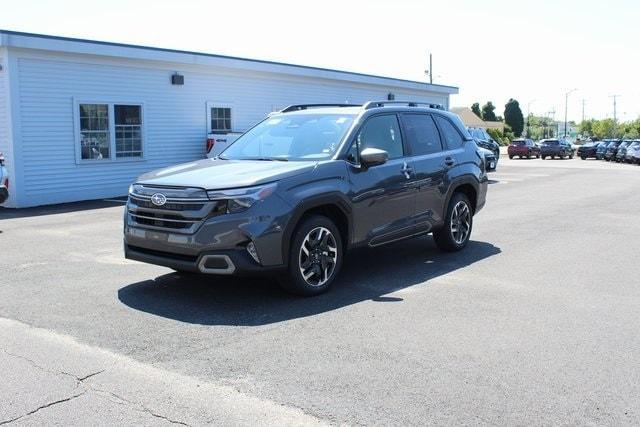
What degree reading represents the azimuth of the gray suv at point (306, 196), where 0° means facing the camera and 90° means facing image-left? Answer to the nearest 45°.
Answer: approximately 45°

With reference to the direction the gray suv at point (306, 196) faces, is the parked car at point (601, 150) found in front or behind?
behind

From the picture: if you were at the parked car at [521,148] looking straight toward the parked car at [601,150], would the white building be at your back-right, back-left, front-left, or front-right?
back-right

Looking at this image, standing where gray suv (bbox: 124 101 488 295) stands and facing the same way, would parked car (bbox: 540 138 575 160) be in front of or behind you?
behind

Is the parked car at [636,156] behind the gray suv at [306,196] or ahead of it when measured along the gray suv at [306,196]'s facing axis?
behind

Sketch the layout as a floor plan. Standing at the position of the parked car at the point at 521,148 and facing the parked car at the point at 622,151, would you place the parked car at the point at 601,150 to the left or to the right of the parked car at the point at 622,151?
left

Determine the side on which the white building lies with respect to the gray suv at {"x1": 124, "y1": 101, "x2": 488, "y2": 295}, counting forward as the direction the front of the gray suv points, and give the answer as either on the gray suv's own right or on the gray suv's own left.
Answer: on the gray suv's own right

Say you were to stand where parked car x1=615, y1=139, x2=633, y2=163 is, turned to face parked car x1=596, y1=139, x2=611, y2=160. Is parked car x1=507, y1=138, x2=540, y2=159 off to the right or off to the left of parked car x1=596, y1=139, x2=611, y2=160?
left

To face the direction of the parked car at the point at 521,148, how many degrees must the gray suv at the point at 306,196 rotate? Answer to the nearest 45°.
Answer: approximately 135° to its right

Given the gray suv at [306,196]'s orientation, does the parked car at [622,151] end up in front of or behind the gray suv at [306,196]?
behind

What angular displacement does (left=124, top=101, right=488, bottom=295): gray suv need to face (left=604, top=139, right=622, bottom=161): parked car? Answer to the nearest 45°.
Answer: approximately 180°
